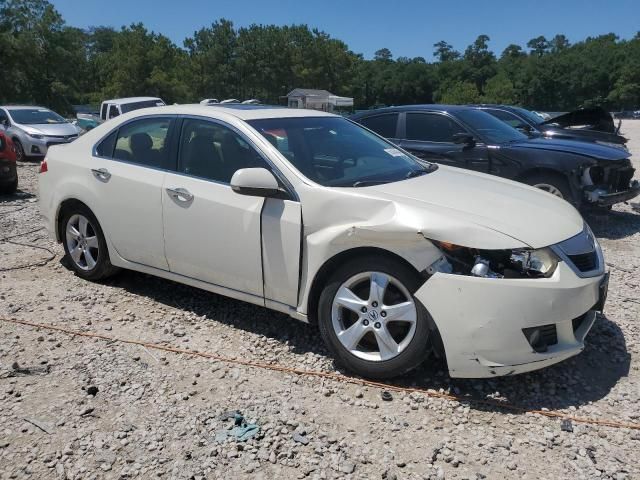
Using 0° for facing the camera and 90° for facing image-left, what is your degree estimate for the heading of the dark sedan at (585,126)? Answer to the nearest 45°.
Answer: approximately 315°

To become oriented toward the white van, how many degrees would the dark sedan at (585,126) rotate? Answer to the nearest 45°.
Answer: approximately 135° to its right

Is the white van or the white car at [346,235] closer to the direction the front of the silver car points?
the white car

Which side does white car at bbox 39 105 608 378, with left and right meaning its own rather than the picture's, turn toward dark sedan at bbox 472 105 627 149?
left

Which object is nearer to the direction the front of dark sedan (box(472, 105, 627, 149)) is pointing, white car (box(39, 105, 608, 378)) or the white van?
the white car

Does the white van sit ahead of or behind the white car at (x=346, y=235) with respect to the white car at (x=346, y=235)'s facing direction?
behind

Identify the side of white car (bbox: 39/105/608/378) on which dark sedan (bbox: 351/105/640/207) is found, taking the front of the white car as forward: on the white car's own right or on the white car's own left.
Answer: on the white car's own left

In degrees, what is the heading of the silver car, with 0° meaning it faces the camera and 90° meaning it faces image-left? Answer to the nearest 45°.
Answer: approximately 315°

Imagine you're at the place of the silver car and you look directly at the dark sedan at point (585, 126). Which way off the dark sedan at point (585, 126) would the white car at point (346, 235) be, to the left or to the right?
right

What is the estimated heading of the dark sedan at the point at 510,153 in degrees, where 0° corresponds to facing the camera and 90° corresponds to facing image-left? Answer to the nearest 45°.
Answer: approximately 315°
